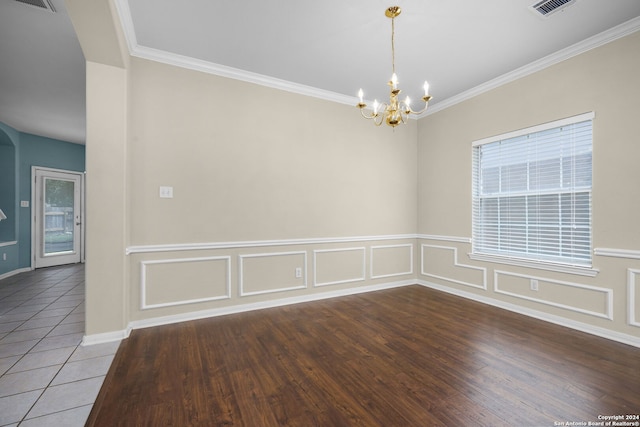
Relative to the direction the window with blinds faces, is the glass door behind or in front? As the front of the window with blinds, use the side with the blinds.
in front

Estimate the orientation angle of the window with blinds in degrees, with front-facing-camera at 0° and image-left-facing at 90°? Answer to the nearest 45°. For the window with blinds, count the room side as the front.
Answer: approximately 45°
